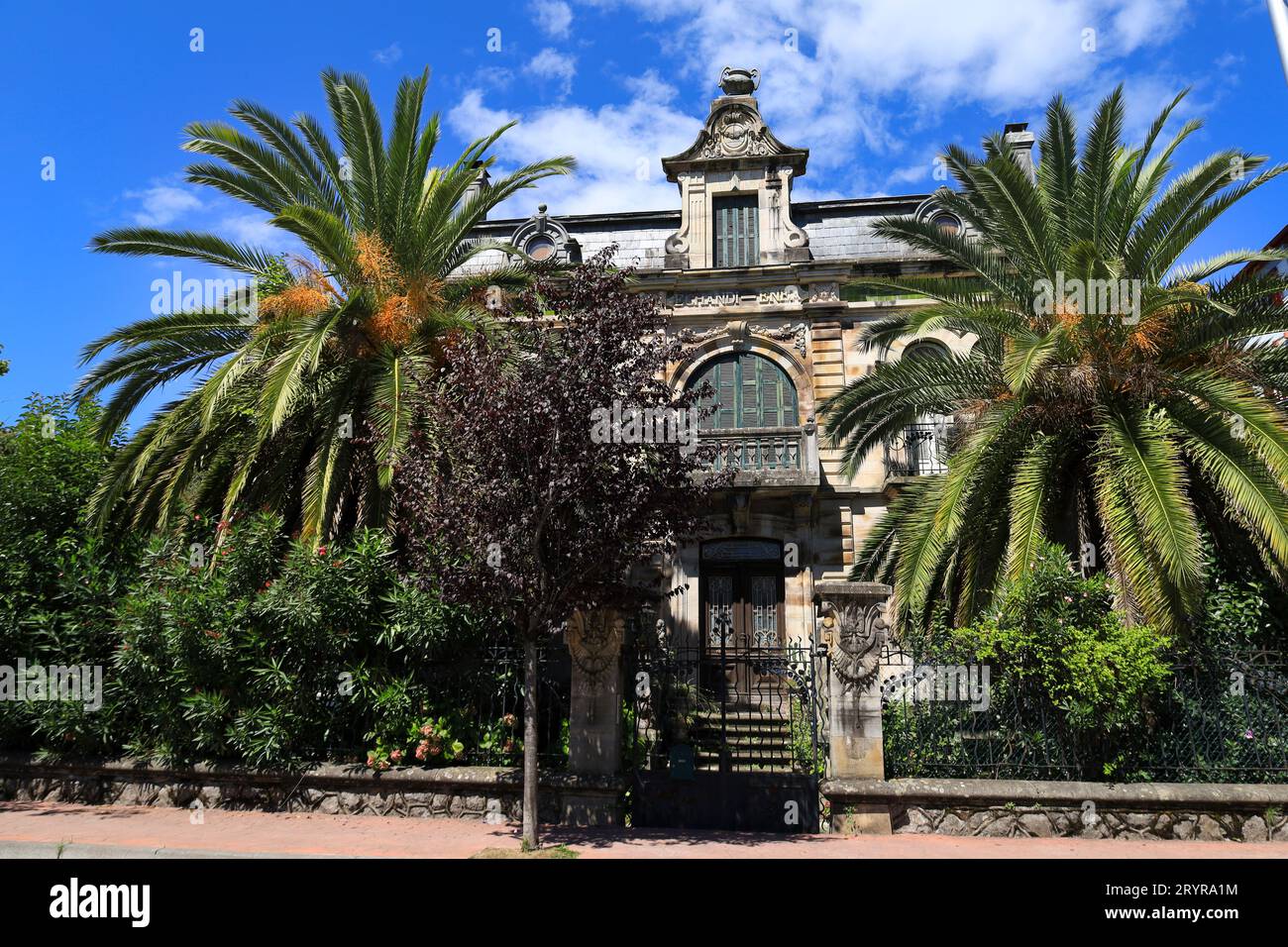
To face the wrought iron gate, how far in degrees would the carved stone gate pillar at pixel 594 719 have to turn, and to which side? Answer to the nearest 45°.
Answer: approximately 90° to its left

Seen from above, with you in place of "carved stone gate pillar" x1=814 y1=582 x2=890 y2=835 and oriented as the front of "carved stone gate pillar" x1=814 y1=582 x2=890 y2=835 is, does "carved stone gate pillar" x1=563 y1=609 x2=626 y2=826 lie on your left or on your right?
on your right

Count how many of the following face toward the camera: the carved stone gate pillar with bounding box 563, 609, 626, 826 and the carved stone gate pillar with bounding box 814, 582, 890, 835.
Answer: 2

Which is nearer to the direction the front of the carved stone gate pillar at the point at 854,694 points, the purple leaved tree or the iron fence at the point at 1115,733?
the purple leaved tree

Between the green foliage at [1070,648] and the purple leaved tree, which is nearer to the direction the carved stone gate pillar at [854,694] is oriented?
the purple leaved tree

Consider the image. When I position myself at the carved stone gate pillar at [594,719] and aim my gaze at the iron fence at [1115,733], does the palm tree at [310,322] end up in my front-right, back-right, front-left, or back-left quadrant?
back-left

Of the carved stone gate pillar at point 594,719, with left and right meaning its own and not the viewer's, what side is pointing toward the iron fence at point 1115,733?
left

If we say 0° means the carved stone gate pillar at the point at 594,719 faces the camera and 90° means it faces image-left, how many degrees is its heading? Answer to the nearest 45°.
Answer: approximately 0°
